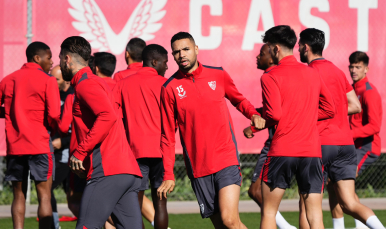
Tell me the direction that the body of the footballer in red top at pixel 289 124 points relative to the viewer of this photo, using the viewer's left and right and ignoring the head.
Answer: facing away from the viewer

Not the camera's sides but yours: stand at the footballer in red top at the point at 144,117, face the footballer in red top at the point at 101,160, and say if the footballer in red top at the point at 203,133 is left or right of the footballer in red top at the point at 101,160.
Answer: left

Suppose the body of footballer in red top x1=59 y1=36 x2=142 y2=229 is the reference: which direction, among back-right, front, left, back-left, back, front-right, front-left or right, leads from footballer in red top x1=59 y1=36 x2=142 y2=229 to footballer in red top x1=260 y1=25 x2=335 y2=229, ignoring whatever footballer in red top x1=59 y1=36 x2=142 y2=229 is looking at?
back

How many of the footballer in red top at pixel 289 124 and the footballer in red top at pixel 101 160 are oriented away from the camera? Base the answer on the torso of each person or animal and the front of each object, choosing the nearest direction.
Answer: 1

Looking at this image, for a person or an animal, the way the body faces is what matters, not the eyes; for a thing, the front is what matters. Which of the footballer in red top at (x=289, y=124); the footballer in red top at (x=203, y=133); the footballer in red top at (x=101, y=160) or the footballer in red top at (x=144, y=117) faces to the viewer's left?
the footballer in red top at (x=101, y=160)

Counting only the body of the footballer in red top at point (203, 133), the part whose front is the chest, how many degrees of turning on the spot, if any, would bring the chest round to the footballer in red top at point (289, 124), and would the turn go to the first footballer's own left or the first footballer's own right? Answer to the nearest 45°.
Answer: approximately 90° to the first footballer's own left
